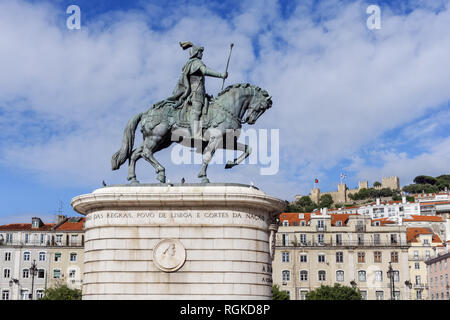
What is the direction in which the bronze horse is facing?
to the viewer's right
